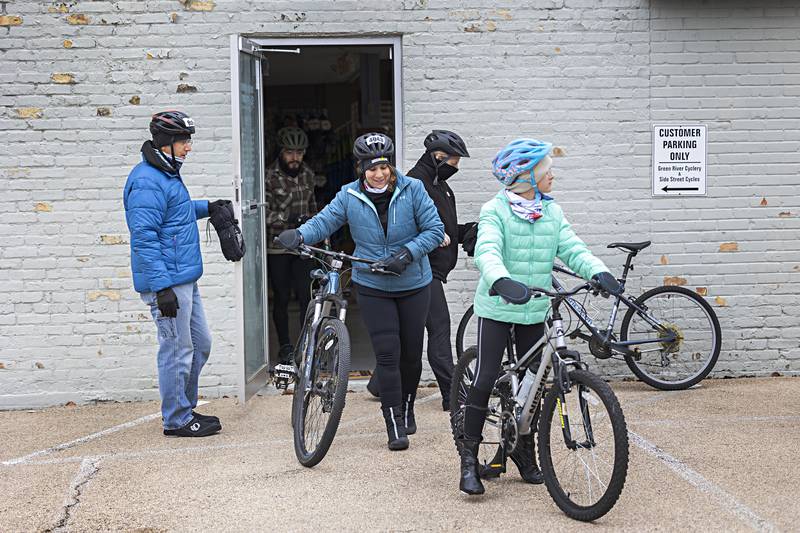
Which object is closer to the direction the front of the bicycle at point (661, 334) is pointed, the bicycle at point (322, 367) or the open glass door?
the open glass door

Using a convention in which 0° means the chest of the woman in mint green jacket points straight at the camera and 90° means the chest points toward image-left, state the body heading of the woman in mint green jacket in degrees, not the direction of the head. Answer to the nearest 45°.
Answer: approximately 315°

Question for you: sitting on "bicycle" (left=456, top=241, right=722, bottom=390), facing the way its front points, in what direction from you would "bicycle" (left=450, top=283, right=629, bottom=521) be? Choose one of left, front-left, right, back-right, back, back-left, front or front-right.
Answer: left

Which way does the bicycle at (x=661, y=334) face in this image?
to the viewer's left

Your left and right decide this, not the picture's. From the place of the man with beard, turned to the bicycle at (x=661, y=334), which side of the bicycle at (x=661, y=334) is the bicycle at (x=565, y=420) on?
right

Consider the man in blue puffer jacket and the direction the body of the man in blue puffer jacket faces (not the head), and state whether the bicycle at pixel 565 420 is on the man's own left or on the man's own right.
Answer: on the man's own right

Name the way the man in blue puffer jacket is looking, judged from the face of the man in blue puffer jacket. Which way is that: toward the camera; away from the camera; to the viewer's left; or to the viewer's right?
to the viewer's right

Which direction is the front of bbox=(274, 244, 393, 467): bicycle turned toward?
toward the camera

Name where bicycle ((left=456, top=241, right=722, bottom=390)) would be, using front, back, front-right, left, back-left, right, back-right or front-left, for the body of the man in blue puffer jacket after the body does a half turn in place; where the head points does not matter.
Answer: back

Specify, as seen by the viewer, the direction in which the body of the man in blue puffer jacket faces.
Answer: to the viewer's right

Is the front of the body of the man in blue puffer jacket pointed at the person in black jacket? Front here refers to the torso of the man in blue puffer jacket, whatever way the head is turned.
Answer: yes

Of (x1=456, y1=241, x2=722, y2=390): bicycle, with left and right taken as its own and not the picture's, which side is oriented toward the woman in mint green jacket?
left

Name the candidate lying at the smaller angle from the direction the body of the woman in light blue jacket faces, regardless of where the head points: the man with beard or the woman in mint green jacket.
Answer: the woman in mint green jacket

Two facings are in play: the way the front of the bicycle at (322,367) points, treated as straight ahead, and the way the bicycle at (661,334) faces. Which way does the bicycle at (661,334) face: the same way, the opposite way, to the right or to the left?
to the right

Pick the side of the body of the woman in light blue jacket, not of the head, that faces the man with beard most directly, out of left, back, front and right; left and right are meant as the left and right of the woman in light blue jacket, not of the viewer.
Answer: back

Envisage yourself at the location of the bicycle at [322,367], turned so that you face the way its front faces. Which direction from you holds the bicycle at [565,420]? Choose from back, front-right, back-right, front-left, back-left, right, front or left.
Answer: front-left

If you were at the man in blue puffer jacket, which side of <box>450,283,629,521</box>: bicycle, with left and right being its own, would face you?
back
